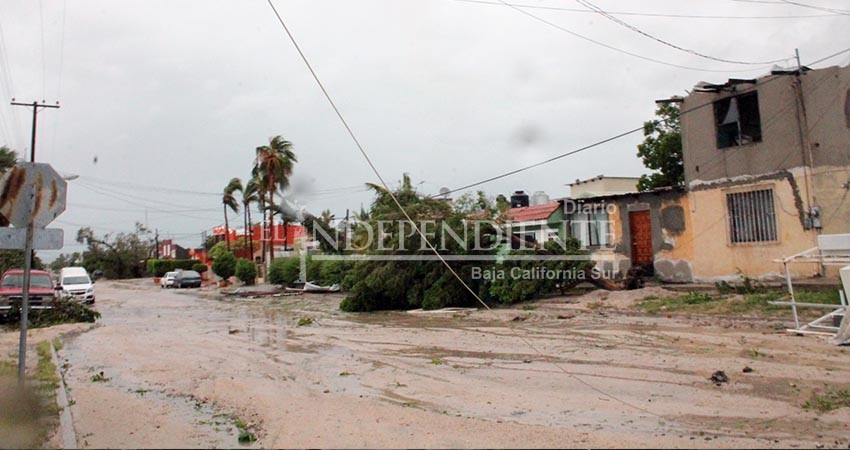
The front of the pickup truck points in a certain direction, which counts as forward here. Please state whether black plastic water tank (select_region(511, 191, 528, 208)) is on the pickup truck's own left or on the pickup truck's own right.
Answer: on the pickup truck's own left

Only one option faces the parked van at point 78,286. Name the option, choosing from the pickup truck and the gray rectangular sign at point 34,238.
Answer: the gray rectangular sign

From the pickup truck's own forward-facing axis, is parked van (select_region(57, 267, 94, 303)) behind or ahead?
behind

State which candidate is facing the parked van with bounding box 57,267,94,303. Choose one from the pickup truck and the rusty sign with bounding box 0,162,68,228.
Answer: the rusty sign

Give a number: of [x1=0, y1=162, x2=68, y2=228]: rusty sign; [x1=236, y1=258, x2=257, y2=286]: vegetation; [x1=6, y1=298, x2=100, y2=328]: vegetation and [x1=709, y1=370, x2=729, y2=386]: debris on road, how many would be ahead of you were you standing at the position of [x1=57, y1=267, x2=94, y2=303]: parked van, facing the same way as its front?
3

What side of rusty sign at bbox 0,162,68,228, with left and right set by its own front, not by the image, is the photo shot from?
back

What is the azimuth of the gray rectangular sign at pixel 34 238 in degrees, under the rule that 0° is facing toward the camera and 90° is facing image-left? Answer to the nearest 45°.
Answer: approximately 180°

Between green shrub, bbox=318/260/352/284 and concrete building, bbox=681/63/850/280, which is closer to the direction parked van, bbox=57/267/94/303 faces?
the concrete building

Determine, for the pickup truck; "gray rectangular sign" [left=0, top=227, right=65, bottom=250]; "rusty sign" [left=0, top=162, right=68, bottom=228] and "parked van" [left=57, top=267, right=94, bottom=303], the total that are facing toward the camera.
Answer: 2

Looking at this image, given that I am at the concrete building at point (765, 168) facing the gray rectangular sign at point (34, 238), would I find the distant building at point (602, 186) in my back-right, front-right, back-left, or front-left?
back-right

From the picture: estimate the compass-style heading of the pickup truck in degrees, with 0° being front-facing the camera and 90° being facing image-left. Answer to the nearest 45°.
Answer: approximately 0°
